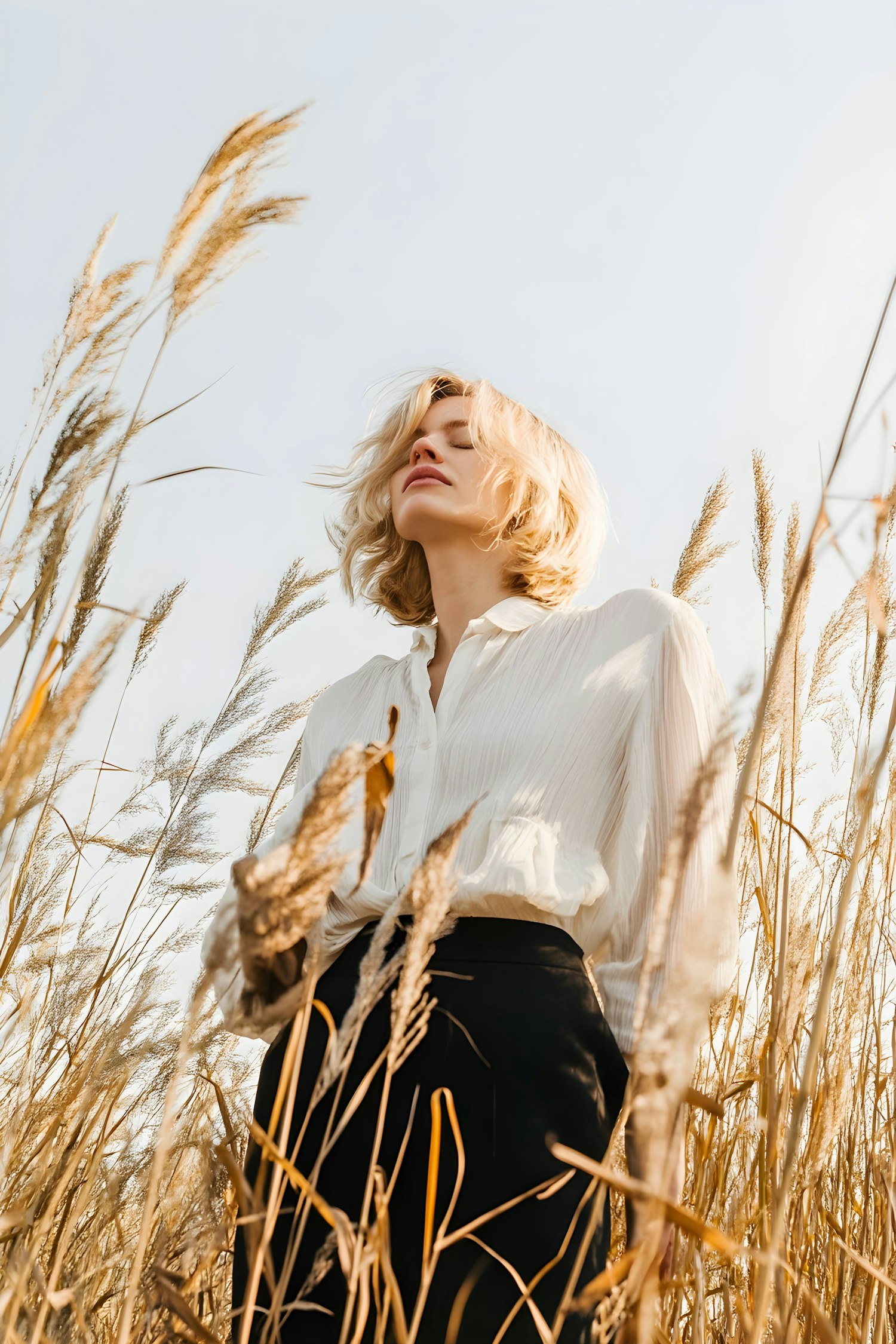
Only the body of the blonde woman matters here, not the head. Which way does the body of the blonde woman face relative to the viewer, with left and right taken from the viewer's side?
facing the viewer and to the left of the viewer

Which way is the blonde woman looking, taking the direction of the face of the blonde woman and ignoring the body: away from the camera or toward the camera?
toward the camera
